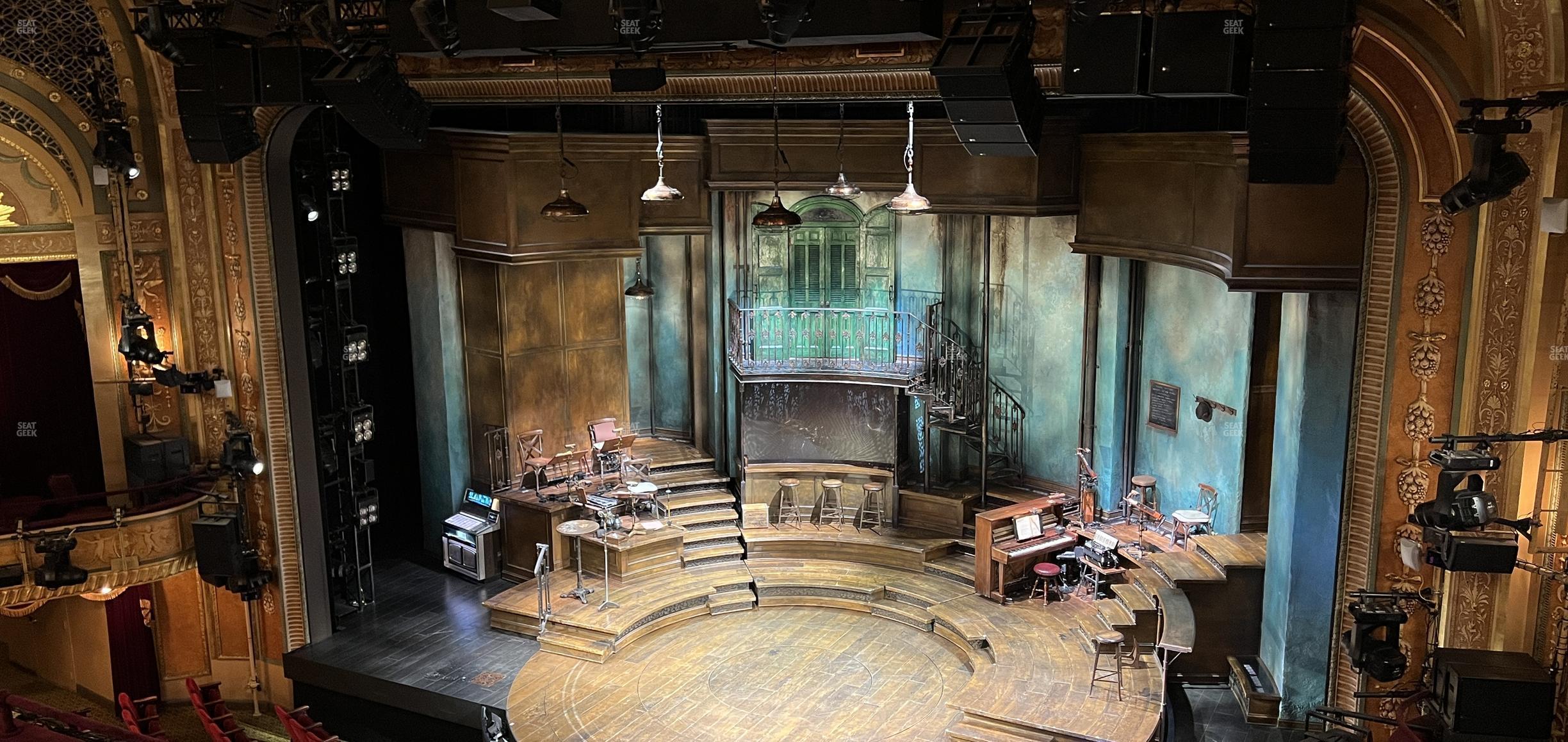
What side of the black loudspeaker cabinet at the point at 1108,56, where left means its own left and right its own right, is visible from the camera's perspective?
front

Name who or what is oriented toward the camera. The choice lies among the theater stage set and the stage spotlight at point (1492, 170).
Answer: the theater stage set

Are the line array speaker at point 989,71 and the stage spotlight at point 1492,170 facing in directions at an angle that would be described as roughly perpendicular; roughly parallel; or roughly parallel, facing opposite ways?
roughly perpendicular

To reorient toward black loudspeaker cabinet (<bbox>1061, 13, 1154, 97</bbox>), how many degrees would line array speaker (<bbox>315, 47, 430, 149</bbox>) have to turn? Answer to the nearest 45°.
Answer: approximately 90° to its left

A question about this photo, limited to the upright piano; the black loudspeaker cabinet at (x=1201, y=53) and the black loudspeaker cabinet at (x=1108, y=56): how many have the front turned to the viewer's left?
0

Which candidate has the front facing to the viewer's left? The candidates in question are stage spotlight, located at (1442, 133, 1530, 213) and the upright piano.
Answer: the stage spotlight

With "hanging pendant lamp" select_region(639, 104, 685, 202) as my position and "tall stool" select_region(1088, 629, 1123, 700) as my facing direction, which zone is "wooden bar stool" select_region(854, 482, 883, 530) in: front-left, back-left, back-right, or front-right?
front-left

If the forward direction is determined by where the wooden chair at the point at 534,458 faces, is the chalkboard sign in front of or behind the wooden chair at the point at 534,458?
in front

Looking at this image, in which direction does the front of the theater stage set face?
toward the camera

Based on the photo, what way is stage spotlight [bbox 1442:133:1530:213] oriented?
to the viewer's left

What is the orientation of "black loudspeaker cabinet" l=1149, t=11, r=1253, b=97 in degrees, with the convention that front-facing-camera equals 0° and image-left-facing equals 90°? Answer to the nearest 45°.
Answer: approximately 0°
